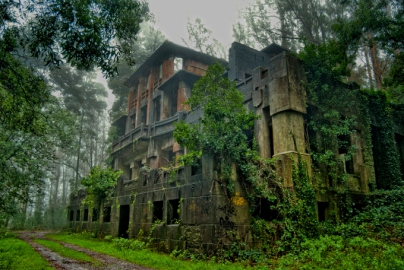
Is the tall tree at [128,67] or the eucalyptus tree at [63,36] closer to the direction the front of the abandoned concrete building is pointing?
the eucalyptus tree

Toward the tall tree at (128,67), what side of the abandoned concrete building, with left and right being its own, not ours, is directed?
right

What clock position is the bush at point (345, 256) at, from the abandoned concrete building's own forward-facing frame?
The bush is roughly at 9 o'clock from the abandoned concrete building.

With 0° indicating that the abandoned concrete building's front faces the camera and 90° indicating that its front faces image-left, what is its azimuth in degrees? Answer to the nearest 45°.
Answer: approximately 45°
